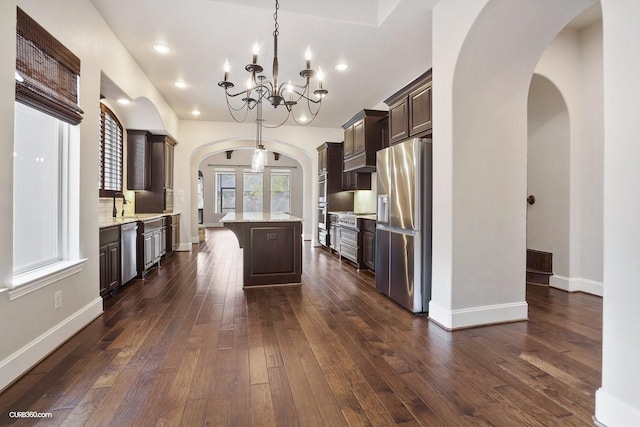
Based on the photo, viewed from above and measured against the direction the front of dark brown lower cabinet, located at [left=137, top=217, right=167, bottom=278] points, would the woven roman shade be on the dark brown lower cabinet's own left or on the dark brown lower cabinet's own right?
on the dark brown lower cabinet's own right

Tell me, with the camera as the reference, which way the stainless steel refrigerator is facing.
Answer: facing the viewer and to the left of the viewer

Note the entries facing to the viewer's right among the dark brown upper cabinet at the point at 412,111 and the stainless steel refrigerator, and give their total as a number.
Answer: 0

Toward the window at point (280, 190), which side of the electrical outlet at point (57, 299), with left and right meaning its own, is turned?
left

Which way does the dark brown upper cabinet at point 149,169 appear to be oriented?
to the viewer's right

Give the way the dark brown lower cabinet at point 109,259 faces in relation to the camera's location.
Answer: facing the viewer and to the right of the viewer

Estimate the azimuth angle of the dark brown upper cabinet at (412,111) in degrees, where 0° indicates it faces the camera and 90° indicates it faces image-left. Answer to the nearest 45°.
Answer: approximately 45°

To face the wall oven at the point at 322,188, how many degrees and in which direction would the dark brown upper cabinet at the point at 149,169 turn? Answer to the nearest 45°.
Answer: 0° — it already faces it

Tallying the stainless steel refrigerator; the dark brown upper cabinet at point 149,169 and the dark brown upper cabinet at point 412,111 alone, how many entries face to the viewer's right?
1

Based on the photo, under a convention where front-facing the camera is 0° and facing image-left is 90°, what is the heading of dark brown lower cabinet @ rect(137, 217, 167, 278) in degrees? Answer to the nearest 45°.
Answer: approximately 315°

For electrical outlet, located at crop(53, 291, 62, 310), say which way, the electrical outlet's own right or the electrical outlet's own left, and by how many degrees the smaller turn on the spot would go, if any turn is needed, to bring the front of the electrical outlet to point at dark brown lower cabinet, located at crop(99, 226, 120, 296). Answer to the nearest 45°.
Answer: approximately 135° to the electrical outlet's own left
